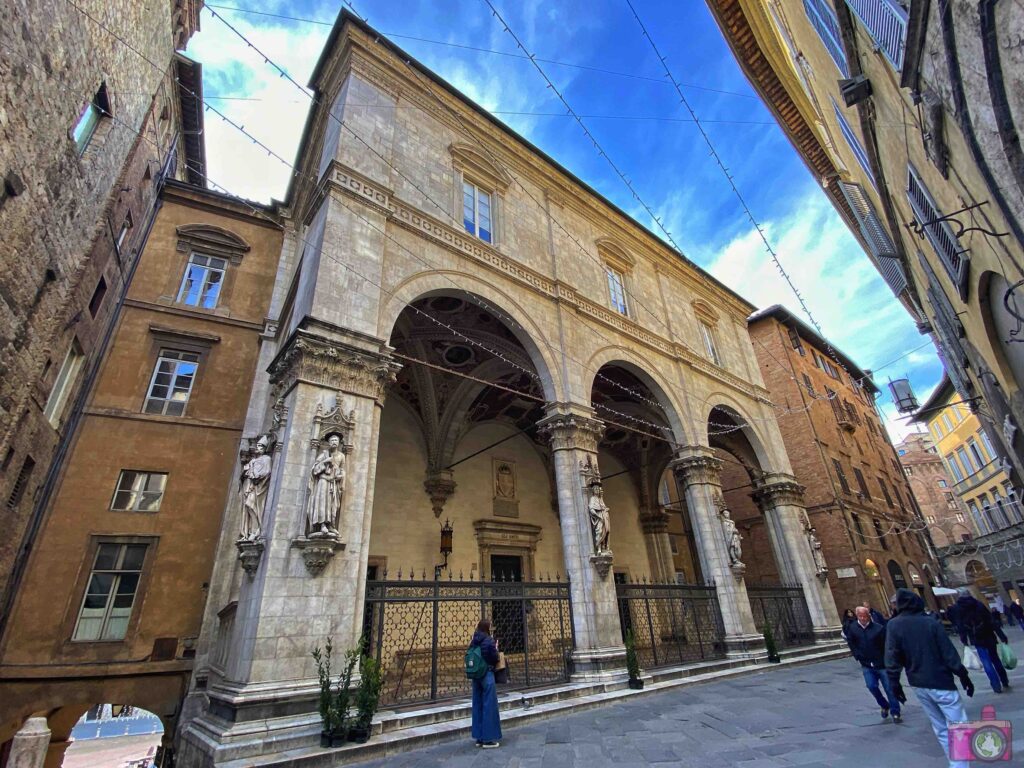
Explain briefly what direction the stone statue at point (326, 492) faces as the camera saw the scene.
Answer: facing the viewer

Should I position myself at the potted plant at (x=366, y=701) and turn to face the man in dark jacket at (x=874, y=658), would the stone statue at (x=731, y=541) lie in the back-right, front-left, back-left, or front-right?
front-left

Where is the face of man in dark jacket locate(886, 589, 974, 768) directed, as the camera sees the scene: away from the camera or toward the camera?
away from the camera

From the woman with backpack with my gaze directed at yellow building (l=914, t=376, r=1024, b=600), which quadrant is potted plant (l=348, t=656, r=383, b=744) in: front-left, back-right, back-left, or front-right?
back-left

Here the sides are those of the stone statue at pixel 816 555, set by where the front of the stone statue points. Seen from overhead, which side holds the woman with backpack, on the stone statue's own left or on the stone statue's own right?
on the stone statue's own right

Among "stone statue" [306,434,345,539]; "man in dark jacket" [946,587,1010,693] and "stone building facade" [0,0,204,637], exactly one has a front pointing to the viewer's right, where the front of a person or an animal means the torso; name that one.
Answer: the stone building facade

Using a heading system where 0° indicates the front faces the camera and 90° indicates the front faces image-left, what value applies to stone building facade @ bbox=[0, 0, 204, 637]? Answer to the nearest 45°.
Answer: approximately 270°

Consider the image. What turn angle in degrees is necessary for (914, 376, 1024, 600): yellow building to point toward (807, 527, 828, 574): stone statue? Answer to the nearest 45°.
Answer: approximately 45° to its left

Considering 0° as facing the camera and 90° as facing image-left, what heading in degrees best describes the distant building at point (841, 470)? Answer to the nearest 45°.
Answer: approximately 315°

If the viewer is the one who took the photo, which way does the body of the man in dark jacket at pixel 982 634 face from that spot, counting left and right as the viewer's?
facing away from the viewer

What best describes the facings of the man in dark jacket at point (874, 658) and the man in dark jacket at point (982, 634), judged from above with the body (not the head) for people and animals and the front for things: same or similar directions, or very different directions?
very different directions

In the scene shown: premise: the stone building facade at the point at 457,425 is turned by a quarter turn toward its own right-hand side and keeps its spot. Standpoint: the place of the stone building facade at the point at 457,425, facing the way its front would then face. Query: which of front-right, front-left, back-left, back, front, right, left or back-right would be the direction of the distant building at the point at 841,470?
back
